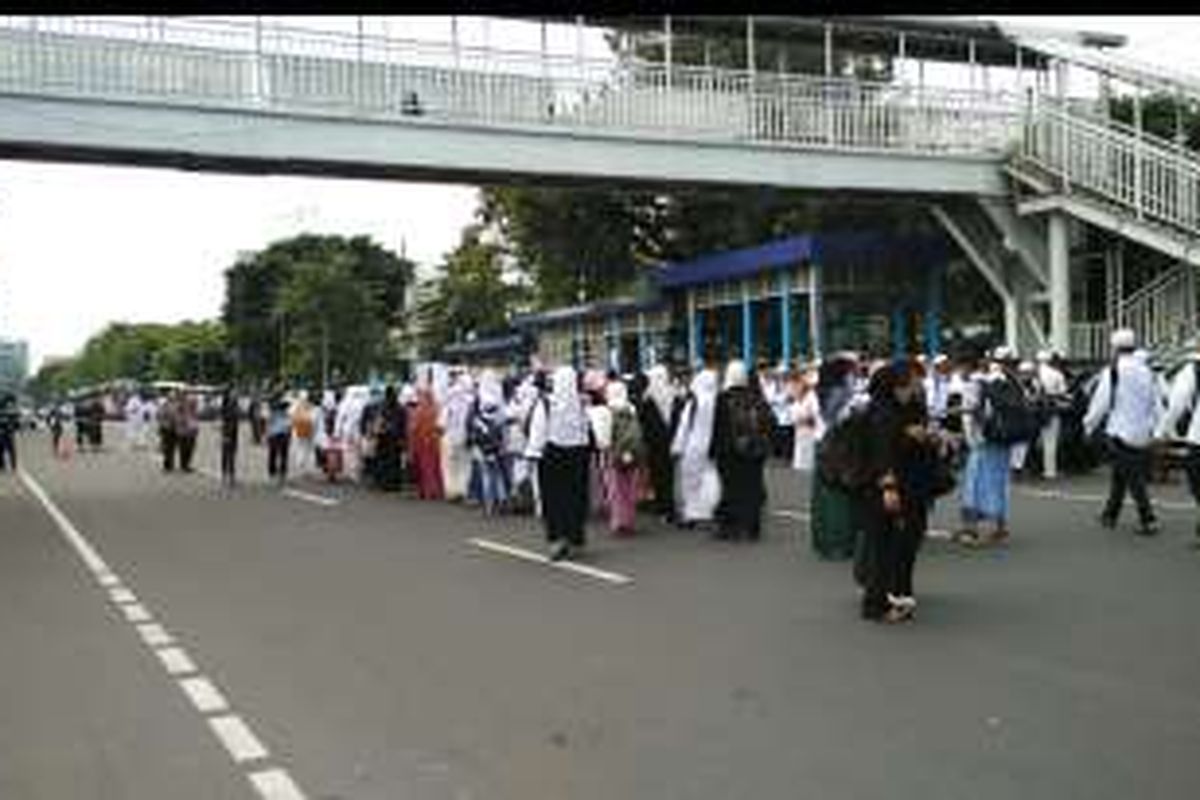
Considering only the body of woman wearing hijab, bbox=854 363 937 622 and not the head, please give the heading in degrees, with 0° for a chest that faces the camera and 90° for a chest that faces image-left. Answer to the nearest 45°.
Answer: approximately 315°

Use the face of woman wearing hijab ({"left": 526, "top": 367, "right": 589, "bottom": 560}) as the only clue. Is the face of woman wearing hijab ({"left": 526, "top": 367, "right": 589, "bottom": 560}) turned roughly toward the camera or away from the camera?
away from the camera

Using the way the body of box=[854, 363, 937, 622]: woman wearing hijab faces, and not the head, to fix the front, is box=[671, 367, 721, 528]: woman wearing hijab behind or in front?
behind

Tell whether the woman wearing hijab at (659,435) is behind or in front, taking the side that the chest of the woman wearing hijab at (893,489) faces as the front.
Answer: behind
